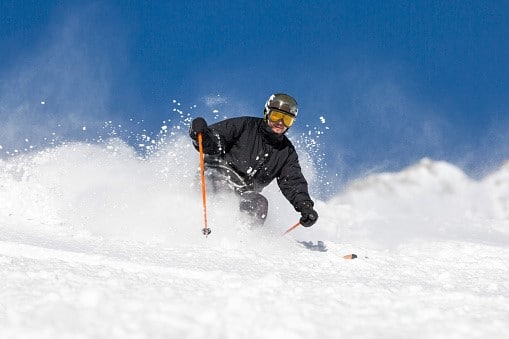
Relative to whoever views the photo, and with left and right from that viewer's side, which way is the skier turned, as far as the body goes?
facing the viewer and to the right of the viewer
